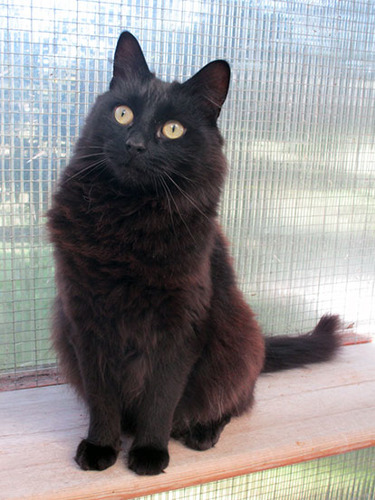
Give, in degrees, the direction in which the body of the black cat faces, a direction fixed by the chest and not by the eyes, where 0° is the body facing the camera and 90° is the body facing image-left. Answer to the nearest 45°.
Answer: approximately 45°
